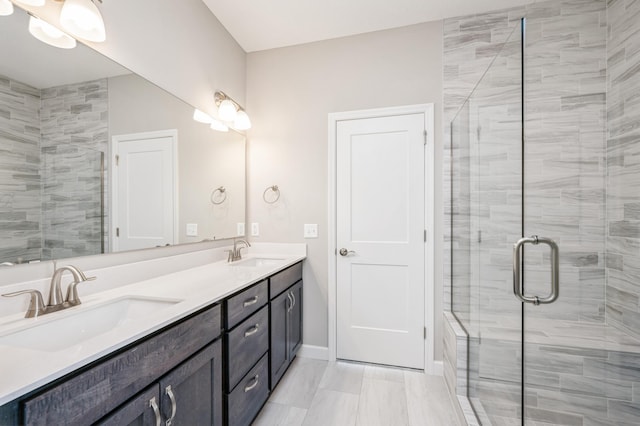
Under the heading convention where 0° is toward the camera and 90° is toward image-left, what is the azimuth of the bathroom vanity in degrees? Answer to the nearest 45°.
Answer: approximately 315°

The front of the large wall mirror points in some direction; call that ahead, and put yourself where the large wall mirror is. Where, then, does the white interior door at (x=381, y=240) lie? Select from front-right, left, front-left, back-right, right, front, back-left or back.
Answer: front-left

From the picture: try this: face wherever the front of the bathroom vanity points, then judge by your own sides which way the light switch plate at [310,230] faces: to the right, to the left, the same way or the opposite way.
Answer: to the right

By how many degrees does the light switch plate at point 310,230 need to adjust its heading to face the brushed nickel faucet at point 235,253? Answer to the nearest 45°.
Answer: approximately 90° to its right

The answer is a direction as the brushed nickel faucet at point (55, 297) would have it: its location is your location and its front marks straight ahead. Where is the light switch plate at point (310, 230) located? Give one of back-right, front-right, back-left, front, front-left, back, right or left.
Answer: front-left

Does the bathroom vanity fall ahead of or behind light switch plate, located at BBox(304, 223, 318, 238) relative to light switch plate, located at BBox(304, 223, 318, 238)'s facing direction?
ahead

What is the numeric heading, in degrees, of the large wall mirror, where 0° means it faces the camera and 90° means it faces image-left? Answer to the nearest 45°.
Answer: approximately 315°
